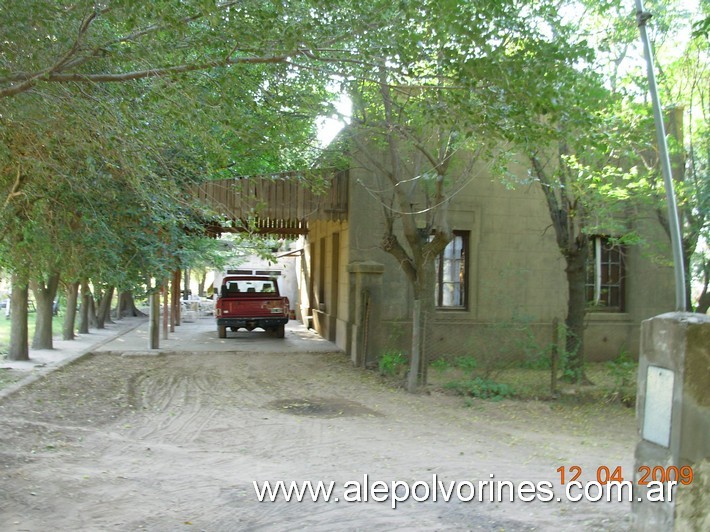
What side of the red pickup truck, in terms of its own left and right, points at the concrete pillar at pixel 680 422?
back

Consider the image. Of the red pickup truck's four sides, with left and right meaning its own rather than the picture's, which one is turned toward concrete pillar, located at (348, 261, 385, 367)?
back

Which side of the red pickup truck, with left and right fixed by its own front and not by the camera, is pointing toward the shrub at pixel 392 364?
back

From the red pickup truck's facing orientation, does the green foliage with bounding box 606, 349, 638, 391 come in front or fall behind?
behind

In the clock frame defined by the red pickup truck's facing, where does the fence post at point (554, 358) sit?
The fence post is roughly at 5 o'clock from the red pickup truck.

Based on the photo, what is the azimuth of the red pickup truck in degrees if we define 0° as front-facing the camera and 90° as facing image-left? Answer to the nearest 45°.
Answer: approximately 180°

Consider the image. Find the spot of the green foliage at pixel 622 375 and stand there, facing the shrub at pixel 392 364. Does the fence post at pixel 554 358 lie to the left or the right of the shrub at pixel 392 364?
left

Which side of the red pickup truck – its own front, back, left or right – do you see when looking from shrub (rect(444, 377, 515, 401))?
back
